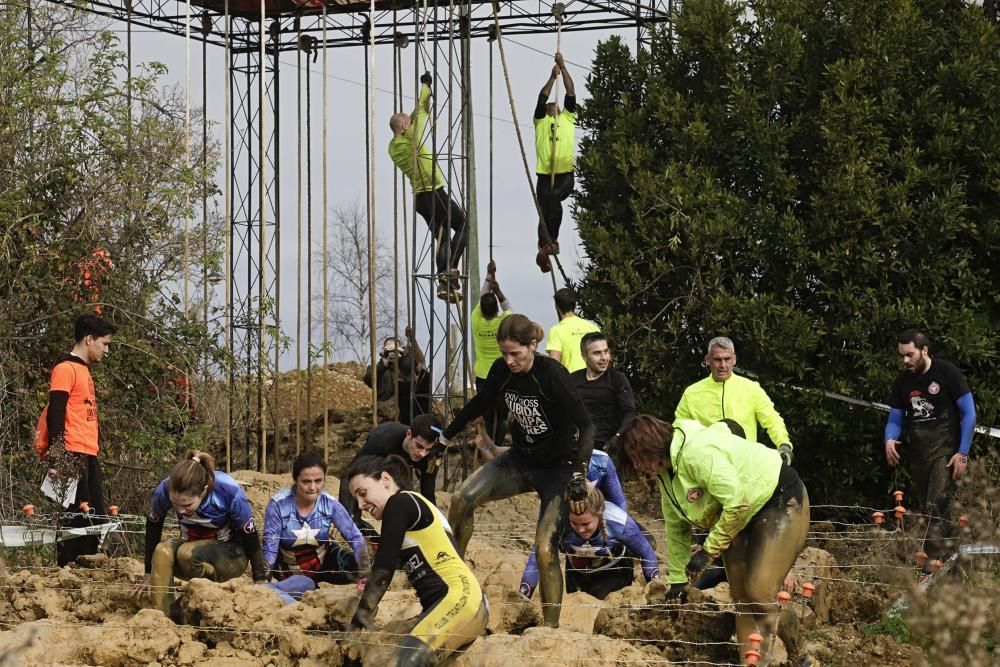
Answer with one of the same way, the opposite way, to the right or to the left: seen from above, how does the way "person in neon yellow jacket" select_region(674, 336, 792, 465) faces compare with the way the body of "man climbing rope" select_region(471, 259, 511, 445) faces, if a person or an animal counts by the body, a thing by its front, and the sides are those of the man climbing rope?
the opposite way

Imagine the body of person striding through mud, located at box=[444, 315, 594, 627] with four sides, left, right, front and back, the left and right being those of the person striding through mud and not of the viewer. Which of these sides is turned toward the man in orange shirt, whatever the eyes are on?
right

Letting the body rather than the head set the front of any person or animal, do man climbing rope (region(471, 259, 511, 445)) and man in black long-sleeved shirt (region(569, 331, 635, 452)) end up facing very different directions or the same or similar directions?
very different directions

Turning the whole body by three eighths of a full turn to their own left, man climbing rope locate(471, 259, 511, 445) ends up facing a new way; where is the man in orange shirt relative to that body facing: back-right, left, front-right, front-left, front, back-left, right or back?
front

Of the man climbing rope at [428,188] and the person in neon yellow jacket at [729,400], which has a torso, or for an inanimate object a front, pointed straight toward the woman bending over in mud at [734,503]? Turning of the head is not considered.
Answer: the person in neon yellow jacket

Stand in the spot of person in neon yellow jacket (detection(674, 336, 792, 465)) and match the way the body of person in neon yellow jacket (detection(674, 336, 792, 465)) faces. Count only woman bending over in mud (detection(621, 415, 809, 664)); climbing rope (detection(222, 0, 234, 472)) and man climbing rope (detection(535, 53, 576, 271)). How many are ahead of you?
1
